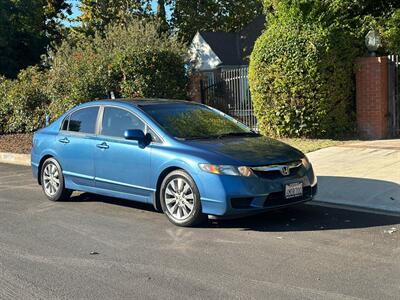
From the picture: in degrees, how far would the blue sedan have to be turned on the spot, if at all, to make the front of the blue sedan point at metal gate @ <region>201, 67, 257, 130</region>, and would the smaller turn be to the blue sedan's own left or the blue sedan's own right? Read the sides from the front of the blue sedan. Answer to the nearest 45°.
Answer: approximately 135° to the blue sedan's own left

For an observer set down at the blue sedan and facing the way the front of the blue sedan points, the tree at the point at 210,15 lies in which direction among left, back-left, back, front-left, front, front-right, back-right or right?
back-left

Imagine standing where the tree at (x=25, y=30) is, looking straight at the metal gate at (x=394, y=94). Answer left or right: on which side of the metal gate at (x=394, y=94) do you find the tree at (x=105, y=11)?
left

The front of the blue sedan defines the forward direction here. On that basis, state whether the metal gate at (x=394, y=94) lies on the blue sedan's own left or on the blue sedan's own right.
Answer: on the blue sedan's own left

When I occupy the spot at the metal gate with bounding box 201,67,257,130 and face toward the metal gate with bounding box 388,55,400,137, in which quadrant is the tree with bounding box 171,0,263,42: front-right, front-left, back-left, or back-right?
back-left

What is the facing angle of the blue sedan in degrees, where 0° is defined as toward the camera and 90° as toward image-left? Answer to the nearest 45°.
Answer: approximately 315°

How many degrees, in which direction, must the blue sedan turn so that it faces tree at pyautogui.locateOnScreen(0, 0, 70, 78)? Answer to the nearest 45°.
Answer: approximately 135° to its left

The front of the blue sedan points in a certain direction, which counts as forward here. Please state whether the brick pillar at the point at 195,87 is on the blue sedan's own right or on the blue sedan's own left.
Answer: on the blue sedan's own left

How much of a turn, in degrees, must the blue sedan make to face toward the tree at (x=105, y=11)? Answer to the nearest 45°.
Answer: approximately 135° to its left

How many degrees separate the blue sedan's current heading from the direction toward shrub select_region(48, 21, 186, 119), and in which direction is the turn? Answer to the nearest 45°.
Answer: approximately 135° to its left

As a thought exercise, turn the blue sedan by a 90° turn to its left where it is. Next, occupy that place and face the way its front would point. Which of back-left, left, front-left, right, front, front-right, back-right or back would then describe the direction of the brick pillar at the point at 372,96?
front
